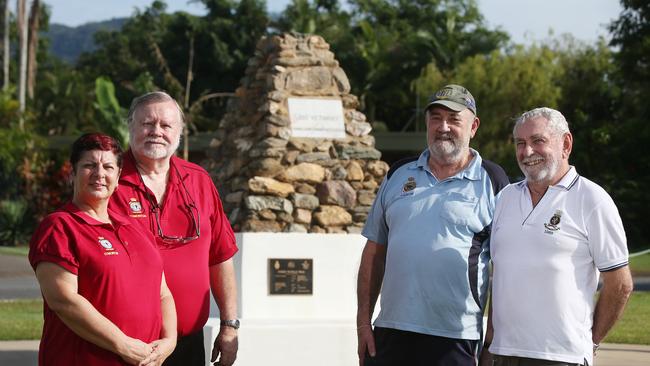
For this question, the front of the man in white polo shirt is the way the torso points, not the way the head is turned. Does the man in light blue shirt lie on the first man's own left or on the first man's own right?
on the first man's own right

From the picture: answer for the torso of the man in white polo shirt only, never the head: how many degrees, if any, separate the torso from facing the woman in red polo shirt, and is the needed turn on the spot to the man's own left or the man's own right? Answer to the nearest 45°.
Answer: approximately 45° to the man's own right

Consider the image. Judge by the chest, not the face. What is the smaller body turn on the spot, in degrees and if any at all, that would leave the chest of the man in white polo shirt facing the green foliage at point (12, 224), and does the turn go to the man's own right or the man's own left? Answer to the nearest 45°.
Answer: approximately 90° to the man's own right

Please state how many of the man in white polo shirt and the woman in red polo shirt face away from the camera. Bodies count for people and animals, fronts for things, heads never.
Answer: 0

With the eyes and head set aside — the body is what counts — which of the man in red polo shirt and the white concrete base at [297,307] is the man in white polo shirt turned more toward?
the man in red polo shirt

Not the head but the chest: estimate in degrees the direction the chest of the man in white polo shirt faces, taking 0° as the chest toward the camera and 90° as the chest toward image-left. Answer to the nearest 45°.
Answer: approximately 45°

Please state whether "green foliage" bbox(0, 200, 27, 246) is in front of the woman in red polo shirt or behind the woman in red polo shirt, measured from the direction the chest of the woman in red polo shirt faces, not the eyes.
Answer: behind

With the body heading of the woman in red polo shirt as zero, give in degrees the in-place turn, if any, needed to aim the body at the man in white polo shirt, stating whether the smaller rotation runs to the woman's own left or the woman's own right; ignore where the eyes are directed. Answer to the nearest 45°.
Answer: approximately 45° to the woman's own left

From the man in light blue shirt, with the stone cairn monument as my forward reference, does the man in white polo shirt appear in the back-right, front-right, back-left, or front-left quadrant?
back-right

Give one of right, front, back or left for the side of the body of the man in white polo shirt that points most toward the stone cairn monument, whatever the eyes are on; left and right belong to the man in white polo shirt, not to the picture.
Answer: right
